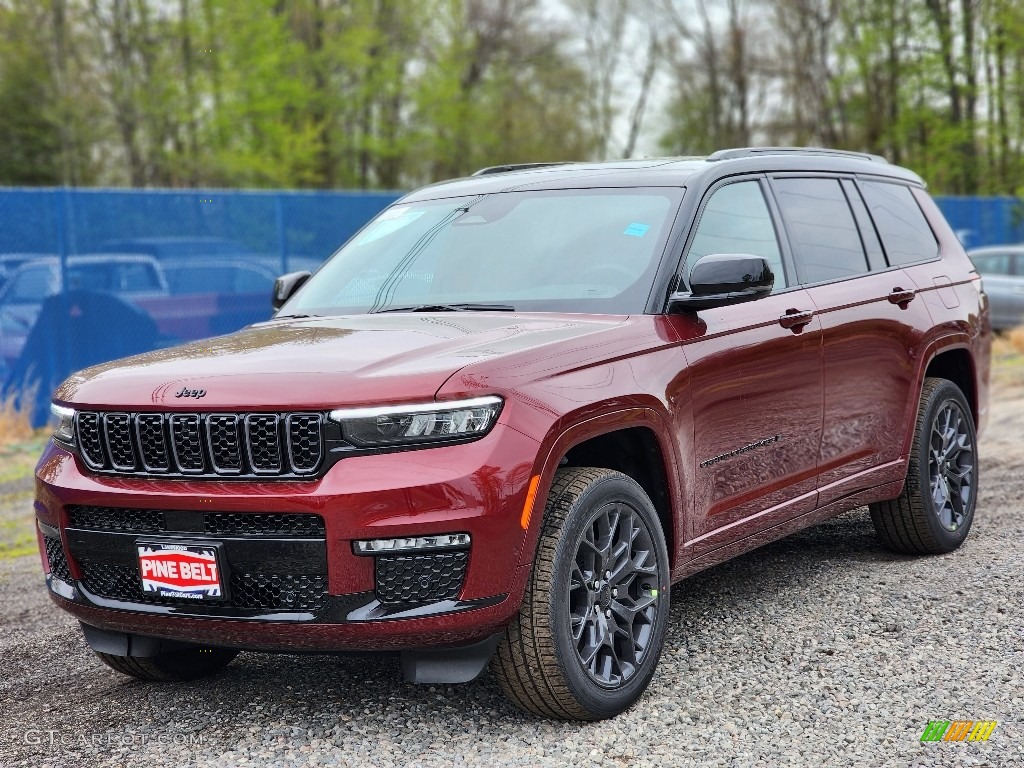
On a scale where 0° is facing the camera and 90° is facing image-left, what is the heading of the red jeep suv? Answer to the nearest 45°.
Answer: approximately 45°

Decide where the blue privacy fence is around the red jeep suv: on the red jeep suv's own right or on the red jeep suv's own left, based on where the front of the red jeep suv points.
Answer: on the red jeep suv's own right
